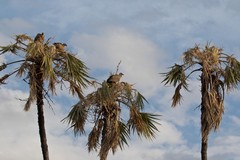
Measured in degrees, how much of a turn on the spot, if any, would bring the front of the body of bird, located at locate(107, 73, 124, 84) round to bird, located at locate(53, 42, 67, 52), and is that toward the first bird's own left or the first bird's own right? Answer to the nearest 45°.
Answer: approximately 135° to the first bird's own right

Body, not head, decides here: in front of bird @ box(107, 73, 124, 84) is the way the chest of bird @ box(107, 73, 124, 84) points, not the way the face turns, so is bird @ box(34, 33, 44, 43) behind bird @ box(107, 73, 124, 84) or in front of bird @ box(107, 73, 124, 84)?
behind

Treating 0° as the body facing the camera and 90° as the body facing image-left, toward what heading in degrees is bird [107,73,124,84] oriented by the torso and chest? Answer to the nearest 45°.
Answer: approximately 270°
